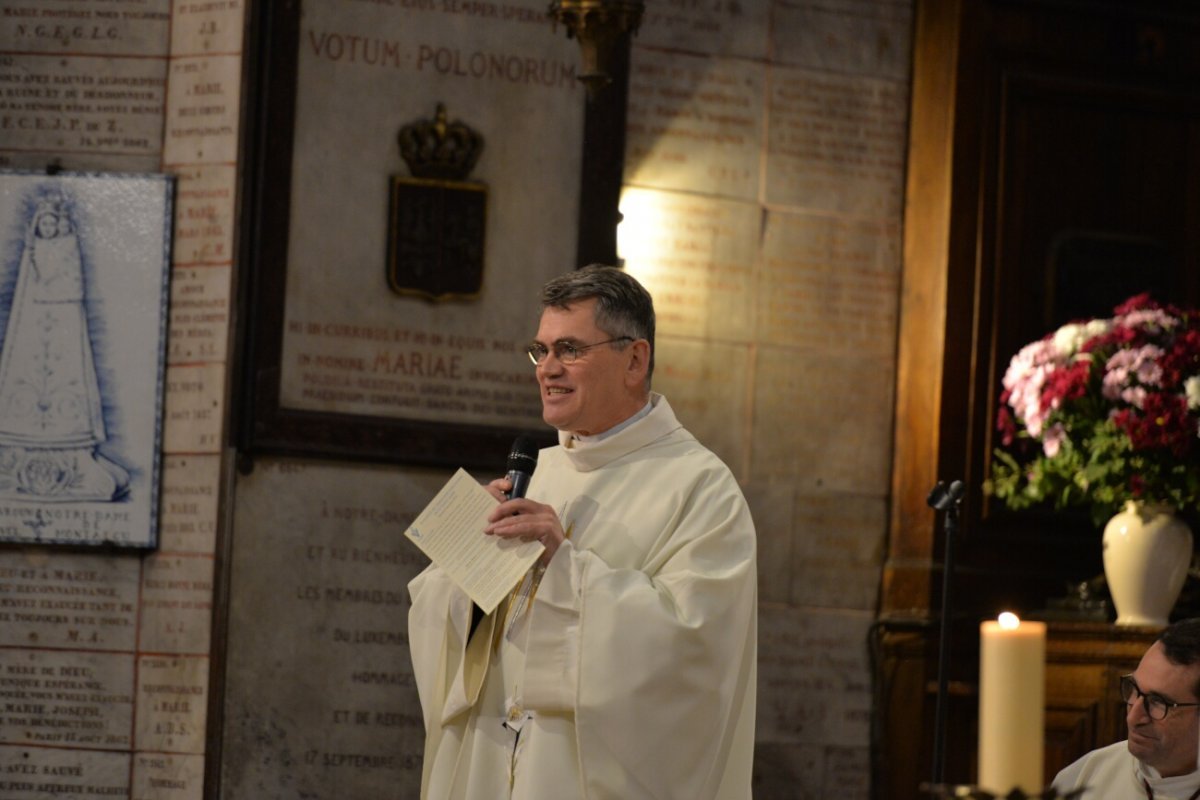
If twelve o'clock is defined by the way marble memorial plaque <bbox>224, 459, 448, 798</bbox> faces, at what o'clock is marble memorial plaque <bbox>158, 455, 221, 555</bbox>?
marble memorial plaque <bbox>158, 455, 221, 555</bbox> is roughly at 3 o'clock from marble memorial plaque <bbox>224, 459, 448, 798</bbox>.

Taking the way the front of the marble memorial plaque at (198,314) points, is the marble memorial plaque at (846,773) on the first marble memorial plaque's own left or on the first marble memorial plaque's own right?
on the first marble memorial plaque's own left

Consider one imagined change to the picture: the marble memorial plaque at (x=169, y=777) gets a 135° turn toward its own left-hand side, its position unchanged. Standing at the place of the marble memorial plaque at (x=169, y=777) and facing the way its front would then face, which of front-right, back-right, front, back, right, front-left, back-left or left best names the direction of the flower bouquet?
front-right

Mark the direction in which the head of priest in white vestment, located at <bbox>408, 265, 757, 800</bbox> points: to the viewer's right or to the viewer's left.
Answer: to the viewer's left

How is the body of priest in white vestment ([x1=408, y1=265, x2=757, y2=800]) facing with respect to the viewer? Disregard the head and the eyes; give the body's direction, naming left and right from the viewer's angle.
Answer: facing the viewer and to the left of the viewer

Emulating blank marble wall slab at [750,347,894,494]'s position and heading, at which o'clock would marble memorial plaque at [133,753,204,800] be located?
marble memorial plaque at [133,753,204,800] is roughly at 2 o'clock from blank marble wall slab at [750,347,894,494].

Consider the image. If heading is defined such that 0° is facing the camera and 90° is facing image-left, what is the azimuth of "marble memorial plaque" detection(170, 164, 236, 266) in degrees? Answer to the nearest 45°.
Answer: approximately 0°

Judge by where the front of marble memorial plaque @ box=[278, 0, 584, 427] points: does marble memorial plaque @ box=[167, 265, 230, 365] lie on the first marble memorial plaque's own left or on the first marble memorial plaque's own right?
on the first marble memorial plaque's own right

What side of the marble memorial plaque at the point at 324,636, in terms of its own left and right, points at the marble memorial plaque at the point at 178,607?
right
